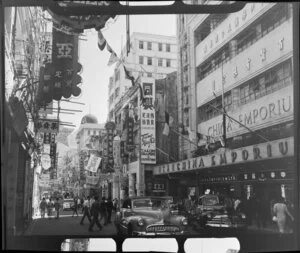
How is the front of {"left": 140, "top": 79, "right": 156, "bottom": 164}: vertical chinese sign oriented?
toward the camera

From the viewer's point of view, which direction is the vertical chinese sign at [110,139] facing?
toward the camera

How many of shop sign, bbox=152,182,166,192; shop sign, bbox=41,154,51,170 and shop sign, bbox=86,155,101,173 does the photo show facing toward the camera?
3

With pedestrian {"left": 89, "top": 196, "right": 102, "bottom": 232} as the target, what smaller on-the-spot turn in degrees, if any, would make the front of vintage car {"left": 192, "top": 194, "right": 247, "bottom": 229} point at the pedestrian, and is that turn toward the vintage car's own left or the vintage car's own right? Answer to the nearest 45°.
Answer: approximately 135° to the vintage car's own right

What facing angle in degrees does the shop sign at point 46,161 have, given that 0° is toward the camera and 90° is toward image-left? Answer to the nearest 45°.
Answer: approximately 0°

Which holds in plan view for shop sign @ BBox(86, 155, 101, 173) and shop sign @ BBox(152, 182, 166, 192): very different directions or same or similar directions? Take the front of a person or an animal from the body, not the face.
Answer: same or similar directions

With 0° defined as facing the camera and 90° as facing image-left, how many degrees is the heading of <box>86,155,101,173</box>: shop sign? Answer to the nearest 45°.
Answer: approximately 0°
